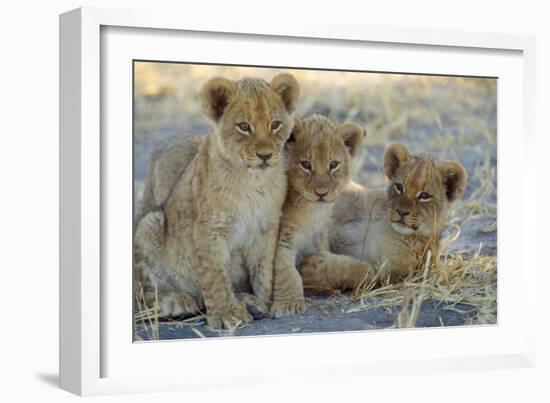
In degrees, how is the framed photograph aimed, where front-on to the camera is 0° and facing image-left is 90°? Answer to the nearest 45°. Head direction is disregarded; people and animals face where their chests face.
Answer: approximately 315°
